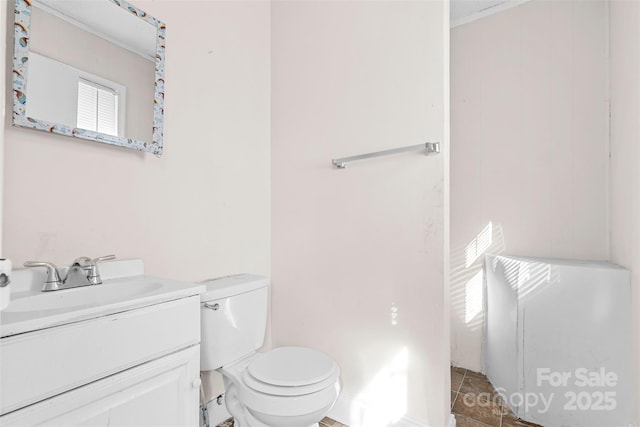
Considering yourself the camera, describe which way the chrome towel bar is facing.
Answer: facing the viewer and to the left of the viewer

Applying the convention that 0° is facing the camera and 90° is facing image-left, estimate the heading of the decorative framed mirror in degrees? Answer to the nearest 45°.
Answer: approximately 315°

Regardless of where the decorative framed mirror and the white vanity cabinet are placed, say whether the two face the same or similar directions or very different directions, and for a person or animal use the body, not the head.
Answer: same or similar directions

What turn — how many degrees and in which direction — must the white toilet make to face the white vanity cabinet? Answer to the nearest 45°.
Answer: approximately 90° to its right

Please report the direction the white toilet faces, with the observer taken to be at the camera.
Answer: facing the viewer and to the right of the viewer

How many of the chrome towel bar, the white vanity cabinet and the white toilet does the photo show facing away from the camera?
0

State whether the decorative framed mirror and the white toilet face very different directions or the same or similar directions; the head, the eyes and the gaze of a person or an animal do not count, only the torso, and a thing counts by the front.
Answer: same or similar directions
